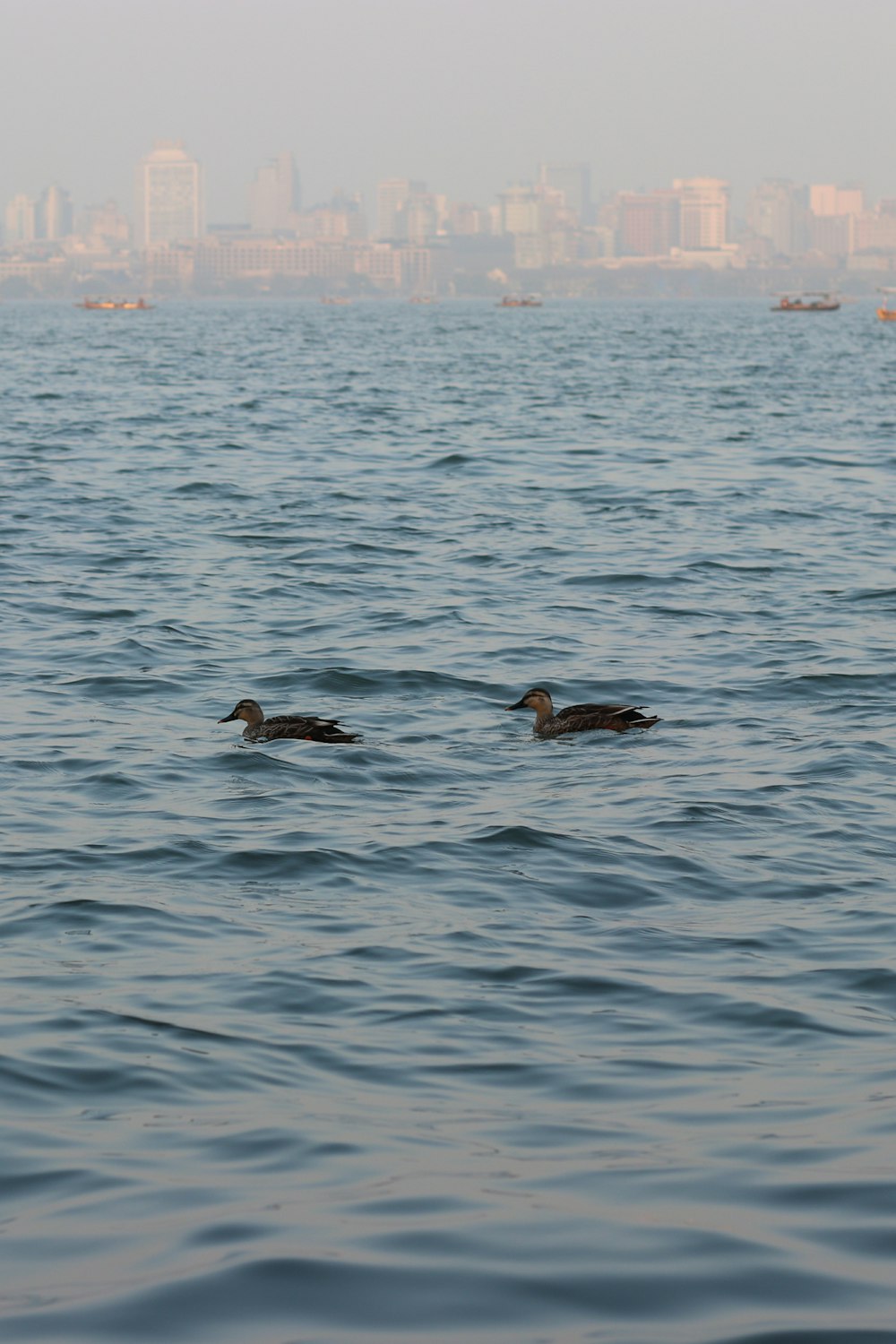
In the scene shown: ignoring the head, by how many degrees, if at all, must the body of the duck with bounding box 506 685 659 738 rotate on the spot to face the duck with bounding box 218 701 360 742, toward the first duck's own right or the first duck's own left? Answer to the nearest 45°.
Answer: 0° — it already faces it

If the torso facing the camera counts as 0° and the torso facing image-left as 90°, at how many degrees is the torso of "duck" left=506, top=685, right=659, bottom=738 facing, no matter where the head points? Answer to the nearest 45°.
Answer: approximately 90°

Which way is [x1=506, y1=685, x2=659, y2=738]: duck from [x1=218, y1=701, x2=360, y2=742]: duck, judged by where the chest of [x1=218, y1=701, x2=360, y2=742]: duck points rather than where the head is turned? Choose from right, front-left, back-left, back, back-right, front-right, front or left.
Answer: back

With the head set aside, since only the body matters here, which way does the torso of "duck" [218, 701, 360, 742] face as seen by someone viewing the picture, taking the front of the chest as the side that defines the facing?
to the viewer's left

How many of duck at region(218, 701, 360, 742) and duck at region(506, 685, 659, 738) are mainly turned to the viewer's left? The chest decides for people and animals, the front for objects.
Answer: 2

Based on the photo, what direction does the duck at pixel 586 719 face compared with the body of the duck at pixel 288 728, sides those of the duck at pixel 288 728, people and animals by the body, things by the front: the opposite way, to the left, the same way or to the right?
the same way
